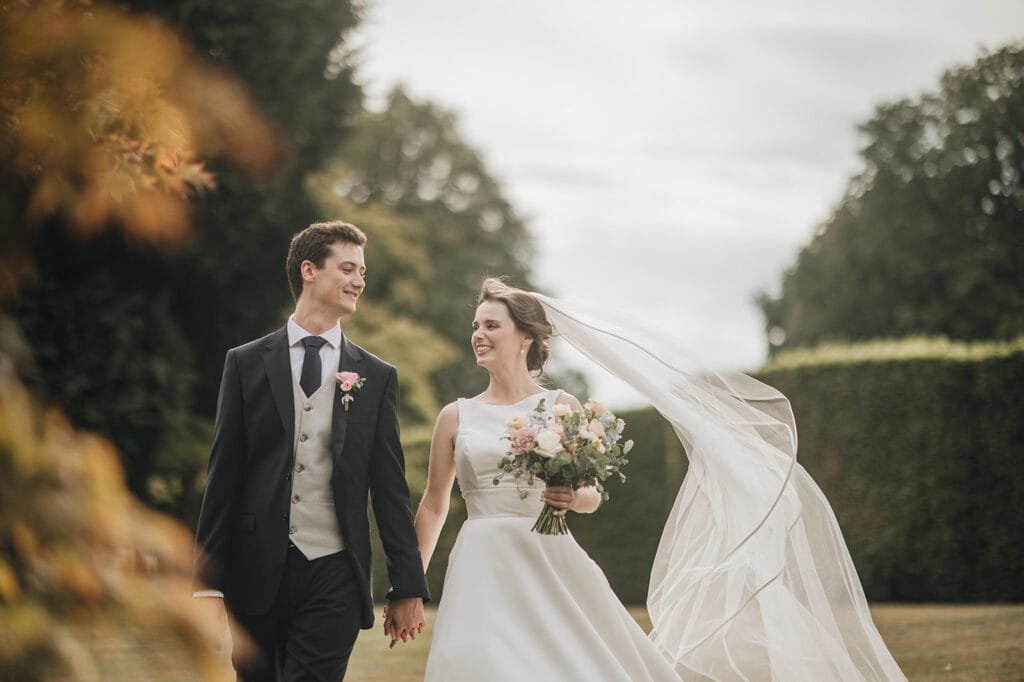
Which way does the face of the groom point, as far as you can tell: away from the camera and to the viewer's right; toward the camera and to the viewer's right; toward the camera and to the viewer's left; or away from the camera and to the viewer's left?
toward the camera and to the viewer's right

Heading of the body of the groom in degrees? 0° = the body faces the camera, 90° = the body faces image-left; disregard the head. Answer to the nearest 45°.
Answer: approximately 0°

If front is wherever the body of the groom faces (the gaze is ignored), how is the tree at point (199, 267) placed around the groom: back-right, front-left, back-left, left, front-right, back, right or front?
back

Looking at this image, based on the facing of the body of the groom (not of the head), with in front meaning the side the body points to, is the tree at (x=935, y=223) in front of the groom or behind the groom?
behind

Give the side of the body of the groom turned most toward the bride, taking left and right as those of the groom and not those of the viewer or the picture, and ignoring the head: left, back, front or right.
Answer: left

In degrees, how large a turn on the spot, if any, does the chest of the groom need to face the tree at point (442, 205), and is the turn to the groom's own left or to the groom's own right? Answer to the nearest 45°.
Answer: approximately 180°
